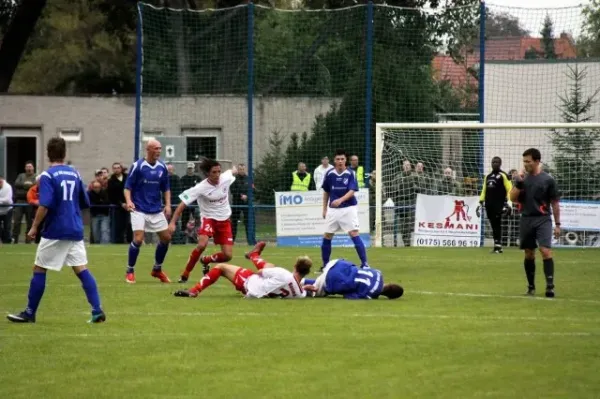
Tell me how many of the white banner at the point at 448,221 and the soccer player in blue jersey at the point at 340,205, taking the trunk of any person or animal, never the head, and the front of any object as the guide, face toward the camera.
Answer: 2

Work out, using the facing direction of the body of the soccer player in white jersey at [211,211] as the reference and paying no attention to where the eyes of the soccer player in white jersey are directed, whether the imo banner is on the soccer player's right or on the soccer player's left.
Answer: on the soccer player's left

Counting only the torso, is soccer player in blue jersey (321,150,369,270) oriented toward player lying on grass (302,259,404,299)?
yes

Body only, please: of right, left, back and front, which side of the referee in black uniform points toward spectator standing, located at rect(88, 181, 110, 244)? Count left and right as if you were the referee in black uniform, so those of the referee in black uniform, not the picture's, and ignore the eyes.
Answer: right

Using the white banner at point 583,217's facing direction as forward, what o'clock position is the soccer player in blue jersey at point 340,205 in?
The soccer player in blue jersey is roughly at 1 o'clock from the white banner.

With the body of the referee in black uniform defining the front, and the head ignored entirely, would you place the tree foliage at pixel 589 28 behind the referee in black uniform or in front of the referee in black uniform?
behind

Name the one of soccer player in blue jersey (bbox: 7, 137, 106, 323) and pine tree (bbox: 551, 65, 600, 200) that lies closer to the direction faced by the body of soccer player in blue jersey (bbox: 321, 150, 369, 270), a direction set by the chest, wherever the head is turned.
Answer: the soccer player in blue jersey

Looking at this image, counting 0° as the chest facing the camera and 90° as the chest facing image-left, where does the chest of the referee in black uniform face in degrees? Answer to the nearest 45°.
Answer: approximately 45°

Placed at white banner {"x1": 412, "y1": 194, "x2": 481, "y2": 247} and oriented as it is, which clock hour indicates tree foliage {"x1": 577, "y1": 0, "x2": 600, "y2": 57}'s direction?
The tree foliage is roughly at 7 o'clock from the white banner.

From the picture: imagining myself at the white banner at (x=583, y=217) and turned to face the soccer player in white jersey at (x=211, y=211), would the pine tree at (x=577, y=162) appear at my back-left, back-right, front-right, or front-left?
back-right

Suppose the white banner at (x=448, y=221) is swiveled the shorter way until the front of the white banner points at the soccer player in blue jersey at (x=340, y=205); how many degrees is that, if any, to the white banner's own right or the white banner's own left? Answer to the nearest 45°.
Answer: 0° — it already faces them

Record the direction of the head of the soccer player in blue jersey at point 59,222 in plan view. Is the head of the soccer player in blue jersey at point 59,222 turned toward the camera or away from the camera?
away from the camera

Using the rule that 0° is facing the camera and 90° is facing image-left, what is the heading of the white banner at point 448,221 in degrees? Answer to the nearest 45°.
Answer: approximately 0°

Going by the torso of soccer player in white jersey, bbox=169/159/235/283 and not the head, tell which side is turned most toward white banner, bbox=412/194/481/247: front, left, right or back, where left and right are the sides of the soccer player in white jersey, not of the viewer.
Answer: left
